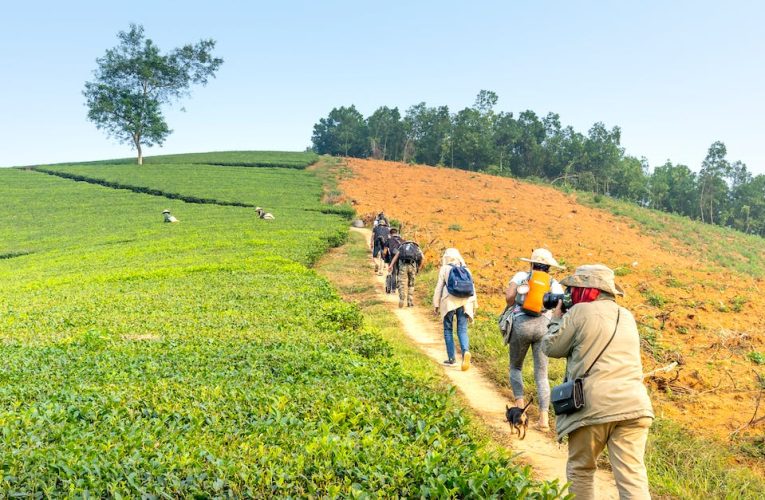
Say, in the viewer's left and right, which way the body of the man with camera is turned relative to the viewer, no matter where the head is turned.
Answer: facing away from the viewer and to the left of the viewer

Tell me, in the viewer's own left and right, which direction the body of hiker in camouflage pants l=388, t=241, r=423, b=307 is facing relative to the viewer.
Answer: facing away from the viewer

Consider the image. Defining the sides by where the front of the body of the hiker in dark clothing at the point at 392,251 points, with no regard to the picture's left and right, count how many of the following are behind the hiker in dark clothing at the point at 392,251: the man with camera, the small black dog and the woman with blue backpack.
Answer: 3

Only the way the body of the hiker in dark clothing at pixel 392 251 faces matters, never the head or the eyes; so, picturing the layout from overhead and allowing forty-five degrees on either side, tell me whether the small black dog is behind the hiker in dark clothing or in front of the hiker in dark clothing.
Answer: behind

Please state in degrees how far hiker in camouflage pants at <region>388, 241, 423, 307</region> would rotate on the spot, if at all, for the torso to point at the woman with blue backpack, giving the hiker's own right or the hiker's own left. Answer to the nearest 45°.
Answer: approximately 180°

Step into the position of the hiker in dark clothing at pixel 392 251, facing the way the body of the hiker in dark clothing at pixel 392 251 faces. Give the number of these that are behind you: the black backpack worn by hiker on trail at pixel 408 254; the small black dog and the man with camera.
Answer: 3

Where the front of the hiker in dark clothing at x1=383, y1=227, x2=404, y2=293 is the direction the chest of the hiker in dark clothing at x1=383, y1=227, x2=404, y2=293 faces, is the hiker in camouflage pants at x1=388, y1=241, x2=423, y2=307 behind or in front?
behind

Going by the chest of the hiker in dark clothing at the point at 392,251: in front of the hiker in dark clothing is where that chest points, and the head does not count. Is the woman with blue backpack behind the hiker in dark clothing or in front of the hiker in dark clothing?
behind

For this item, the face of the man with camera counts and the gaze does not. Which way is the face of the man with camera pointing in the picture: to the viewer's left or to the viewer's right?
to the viewer's left

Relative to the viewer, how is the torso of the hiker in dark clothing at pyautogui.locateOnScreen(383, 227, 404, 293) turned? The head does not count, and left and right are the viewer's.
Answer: facing away from the viewer

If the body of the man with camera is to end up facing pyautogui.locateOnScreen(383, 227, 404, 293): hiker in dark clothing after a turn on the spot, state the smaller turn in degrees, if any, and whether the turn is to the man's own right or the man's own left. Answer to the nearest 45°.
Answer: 0° — they already face them
